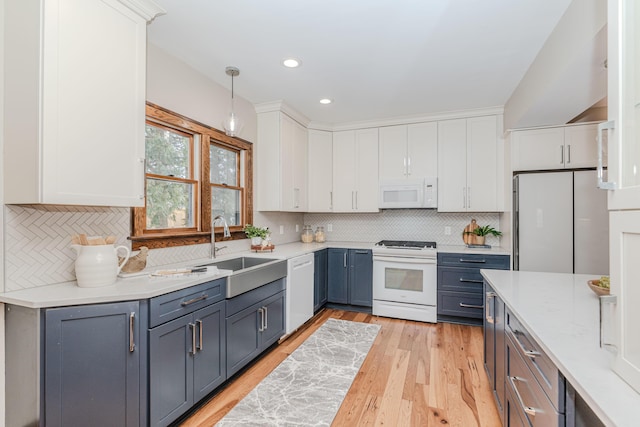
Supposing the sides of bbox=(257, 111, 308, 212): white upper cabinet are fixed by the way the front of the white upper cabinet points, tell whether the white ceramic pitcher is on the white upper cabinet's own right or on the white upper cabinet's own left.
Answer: on the white upper cabinet's own right

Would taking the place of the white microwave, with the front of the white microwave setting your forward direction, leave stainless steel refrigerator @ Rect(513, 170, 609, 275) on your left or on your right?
on your left

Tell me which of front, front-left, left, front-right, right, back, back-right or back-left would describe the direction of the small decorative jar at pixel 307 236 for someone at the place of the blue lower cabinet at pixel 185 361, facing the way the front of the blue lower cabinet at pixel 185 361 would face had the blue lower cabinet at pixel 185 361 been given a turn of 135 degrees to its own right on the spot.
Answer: back-right

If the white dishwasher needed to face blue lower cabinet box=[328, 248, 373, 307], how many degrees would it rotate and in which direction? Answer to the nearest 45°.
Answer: approximately 90° to its left

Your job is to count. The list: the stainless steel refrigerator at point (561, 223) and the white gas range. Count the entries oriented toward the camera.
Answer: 2

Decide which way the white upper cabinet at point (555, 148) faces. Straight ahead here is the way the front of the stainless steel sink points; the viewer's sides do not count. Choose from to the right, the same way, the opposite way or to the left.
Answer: to the right

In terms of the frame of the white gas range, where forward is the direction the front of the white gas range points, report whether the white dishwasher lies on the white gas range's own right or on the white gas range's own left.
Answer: on the white gas range's own right

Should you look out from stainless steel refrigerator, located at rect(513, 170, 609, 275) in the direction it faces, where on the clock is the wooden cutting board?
The wooden cutting board is roughly at 4 o'clock from the stainless steel refrigerator.

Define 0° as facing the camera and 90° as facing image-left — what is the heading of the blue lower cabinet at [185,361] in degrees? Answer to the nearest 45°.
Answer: approximately 315°

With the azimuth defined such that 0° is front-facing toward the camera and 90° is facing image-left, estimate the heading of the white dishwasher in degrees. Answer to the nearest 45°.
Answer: approximately 315°

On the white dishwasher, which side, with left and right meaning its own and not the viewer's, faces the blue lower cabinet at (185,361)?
right

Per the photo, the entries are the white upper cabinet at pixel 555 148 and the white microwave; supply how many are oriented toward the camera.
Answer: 2

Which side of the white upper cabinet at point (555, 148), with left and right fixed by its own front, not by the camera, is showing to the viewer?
front

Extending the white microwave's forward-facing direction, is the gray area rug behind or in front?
in front

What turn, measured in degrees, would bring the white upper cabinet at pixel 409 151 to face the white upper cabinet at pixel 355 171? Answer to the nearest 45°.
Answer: approximately 90° to its right

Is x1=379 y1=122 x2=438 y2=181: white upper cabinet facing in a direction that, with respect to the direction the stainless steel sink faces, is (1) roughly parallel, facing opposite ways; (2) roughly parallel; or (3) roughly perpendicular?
roughly perpendicular
